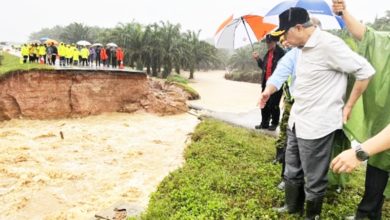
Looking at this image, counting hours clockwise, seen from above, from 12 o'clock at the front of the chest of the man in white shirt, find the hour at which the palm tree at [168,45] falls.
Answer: The palm tree is roughly at 2 o'clock from the man in white shirt.

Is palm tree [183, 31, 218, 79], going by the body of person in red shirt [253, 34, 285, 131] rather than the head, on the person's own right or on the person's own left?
on the person's own right

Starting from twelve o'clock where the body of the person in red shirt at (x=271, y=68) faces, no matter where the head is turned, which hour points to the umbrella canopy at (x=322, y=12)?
The umbrella canopy is roughly at 10 o'clock from the person in red shirt.

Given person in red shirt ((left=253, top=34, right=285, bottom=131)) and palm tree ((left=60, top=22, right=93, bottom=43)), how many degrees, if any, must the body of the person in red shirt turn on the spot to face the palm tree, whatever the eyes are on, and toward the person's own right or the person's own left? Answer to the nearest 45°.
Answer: approximately 90° to the person's own right

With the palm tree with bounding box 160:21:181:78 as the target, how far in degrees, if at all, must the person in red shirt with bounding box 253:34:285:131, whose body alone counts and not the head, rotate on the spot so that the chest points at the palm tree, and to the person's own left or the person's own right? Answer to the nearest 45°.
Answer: approximately 135° to the person's own right

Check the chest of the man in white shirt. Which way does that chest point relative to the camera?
to the viewer's left

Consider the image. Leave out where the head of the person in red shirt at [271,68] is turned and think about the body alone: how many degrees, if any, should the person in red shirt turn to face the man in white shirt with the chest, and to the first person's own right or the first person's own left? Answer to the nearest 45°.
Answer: approximately 45° to the first person's own left

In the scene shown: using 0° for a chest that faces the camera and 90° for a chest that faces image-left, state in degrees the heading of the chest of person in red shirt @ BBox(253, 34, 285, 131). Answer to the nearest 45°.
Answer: approximately 45°
